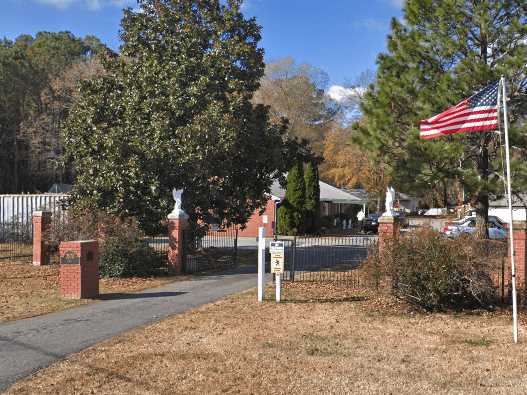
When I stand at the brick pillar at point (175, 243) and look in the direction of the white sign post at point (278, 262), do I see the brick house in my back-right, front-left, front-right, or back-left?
back-left

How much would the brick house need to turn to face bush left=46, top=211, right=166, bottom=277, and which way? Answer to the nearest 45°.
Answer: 0° — it already faces it

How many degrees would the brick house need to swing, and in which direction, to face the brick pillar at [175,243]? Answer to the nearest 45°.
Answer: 0° — it already faces it

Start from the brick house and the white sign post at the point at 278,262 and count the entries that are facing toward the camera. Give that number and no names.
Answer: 2

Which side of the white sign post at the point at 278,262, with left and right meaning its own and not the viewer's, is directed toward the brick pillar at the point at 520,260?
left

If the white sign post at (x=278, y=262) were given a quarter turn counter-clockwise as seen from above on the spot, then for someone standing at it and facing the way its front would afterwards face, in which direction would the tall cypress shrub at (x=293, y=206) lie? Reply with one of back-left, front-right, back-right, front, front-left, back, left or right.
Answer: left

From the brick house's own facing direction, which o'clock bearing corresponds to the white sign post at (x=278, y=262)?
The white sign post is roughly at 12 o'clock from the brick house.

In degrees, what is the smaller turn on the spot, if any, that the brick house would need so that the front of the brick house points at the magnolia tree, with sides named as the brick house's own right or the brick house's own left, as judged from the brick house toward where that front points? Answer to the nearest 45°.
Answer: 0° — it already faces it

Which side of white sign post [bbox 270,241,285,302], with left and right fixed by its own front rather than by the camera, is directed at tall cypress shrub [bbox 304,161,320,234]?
back

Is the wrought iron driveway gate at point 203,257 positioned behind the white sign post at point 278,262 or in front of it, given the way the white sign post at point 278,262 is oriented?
behind

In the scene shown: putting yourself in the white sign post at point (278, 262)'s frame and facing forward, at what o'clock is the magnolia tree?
The magnolia tree is roughly at 5 o'clock from the white sign post.

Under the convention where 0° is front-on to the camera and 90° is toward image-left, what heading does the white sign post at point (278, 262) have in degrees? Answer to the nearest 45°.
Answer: approximately 0°

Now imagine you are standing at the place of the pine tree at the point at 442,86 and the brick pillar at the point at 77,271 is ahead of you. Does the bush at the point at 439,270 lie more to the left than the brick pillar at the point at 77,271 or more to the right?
left

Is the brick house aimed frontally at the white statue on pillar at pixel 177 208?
yes
